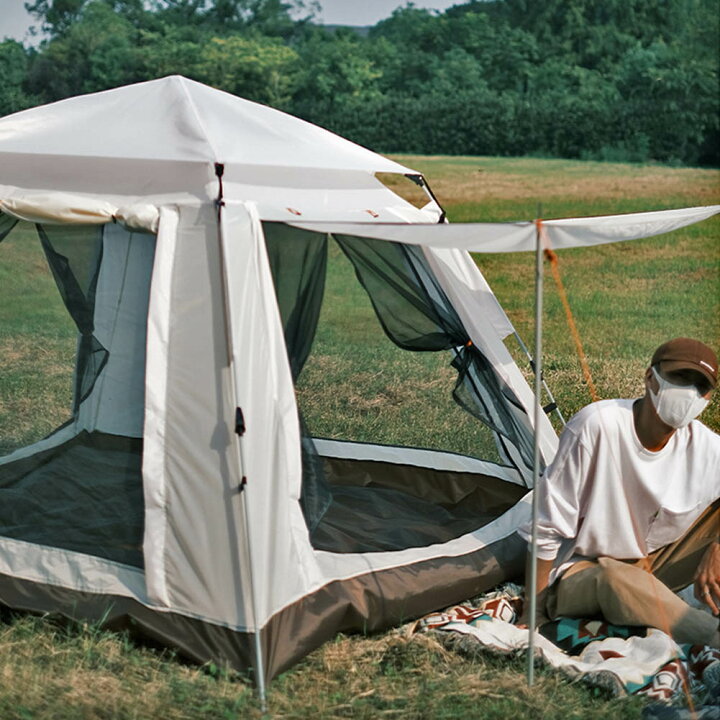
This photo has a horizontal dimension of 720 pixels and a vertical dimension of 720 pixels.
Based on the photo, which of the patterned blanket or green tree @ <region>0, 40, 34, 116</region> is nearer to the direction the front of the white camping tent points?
the patterned blanket

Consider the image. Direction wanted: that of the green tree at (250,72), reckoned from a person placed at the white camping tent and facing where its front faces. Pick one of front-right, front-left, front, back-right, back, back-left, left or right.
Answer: back-left

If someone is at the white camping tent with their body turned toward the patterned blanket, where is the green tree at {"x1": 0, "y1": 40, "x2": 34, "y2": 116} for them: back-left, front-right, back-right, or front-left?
back-left

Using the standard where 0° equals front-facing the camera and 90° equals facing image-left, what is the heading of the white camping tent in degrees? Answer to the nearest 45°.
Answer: approximately 315°

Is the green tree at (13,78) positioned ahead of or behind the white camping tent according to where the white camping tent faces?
behind

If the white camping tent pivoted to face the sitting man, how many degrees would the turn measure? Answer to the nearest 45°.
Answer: approximately 45° to its left

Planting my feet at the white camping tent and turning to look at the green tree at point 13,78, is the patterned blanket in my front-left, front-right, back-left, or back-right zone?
back-right
